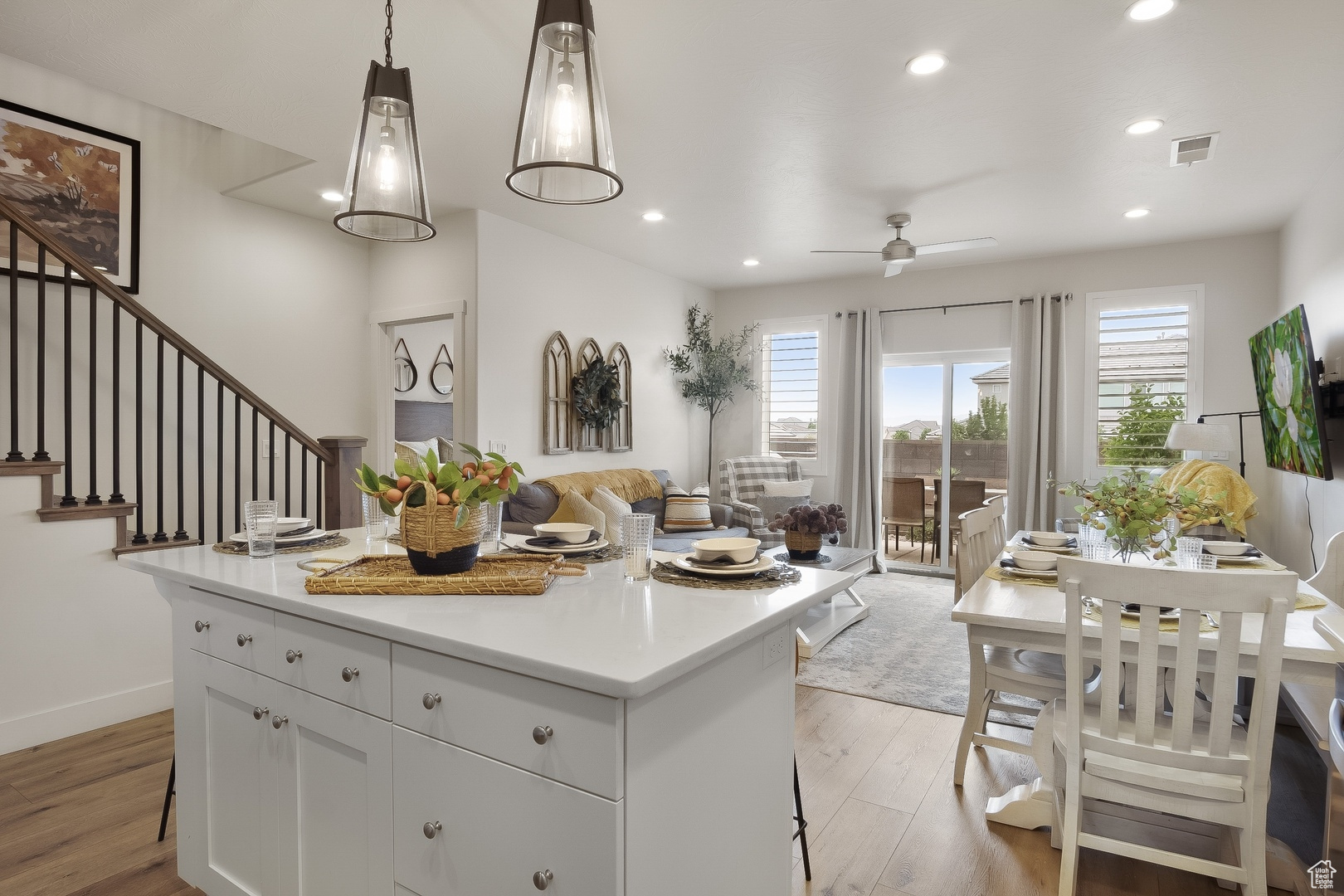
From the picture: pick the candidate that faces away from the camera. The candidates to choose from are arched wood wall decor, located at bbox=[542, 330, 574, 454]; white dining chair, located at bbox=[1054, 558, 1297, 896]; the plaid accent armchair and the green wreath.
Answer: the white dining chair

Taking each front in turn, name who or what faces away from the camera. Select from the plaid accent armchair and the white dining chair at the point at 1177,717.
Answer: the white dining chair

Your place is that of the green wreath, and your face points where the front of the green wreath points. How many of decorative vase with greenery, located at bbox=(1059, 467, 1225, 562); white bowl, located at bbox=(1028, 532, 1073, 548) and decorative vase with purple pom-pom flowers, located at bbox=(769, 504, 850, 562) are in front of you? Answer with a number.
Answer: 3

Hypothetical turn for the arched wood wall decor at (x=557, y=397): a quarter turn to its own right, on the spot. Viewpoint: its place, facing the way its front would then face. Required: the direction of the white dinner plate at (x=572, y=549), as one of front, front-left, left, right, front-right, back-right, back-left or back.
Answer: front-left

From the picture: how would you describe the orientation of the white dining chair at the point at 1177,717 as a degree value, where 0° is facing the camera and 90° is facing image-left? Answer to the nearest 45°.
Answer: approximately 180°

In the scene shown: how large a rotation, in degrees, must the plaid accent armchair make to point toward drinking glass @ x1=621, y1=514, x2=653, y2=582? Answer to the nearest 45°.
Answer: approximately 45° to its right

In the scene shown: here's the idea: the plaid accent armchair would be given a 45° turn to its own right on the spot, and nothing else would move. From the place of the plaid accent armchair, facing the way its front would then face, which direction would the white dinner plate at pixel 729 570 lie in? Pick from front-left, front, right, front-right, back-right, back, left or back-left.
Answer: front

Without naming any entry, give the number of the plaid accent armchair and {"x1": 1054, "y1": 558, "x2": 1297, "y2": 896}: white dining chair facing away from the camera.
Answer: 1

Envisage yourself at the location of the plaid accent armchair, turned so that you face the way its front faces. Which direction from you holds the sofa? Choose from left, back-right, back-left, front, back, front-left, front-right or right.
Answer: right

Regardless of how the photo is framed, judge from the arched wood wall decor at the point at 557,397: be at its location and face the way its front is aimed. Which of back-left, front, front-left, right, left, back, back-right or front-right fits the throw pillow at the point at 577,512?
front-right

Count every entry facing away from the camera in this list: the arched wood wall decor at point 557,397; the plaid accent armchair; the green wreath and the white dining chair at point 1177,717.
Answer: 1

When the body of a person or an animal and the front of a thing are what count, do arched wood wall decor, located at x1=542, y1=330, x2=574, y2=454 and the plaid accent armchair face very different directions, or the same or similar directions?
same or similar directions

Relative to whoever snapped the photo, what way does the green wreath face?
facing the viewer and to the right of the viewer

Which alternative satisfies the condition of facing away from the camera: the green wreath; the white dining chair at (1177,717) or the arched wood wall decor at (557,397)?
the white dining chair

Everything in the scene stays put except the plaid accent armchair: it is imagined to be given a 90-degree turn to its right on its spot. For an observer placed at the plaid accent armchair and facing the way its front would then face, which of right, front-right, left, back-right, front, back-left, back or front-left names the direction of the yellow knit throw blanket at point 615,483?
front

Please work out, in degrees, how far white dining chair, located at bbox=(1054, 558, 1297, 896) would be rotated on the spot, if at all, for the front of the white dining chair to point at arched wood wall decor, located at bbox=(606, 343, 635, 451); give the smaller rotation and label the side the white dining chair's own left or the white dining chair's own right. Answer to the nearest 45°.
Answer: approximately 45° to the white dining chair's own left

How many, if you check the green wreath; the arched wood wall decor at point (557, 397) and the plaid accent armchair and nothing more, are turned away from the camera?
0

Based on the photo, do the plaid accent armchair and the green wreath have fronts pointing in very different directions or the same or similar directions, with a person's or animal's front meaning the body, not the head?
same or similar directions
